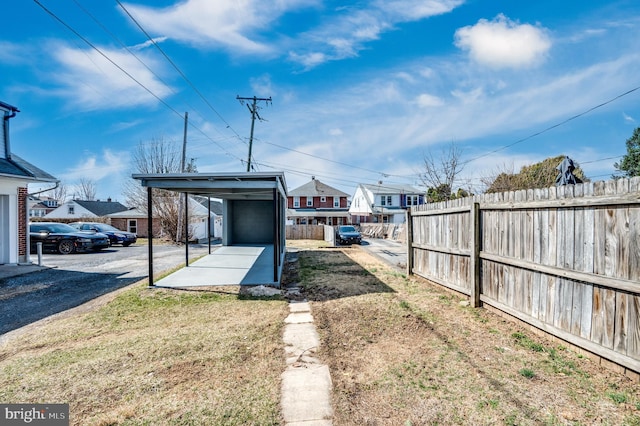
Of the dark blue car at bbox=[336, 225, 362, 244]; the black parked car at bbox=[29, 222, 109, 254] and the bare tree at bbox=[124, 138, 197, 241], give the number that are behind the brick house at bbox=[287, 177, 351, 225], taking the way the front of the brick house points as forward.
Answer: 0

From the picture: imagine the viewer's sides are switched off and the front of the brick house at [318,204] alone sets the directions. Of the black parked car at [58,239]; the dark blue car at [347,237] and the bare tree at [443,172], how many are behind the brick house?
0

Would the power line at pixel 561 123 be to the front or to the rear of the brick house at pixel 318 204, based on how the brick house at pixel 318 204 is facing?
to the front

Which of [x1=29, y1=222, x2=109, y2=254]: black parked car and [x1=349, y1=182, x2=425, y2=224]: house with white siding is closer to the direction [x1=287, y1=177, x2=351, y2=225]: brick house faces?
the black parked car

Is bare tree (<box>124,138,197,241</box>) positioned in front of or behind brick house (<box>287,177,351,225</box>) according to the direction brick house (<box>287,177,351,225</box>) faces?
in front

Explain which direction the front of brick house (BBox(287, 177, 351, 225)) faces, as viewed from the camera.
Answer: facing the viewer

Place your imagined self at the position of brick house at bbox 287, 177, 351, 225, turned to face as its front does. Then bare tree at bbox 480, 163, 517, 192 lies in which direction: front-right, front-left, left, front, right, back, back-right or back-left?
front-left
